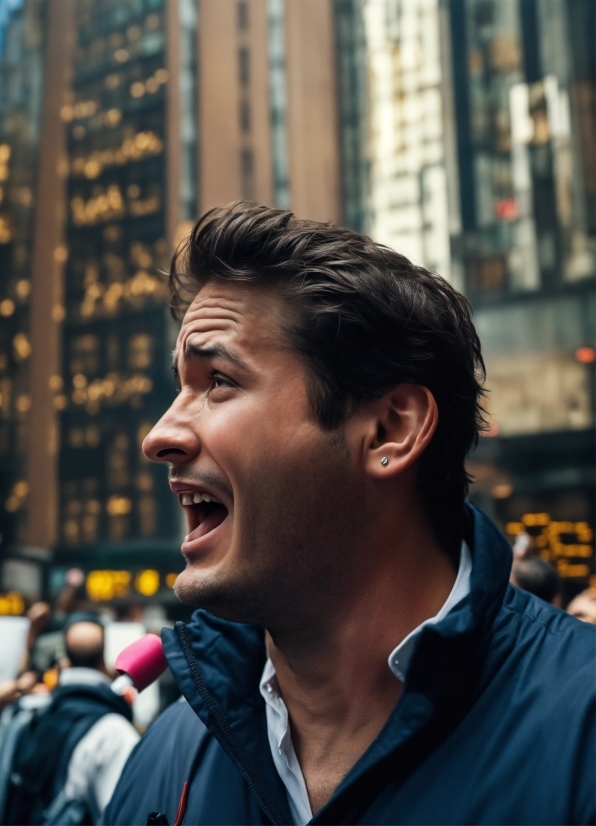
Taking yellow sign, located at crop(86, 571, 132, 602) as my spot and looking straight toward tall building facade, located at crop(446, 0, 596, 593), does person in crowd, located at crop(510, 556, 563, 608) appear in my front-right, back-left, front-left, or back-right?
front-right

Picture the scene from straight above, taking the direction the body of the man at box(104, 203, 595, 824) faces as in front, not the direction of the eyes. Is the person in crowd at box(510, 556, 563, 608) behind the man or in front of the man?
behind

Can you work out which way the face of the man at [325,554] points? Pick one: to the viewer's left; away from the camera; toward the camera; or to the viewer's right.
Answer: to the viewer's left

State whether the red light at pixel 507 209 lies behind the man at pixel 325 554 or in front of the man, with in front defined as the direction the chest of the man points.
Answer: behind

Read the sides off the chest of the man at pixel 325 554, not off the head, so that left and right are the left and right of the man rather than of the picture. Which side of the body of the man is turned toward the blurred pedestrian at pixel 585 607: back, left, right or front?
back

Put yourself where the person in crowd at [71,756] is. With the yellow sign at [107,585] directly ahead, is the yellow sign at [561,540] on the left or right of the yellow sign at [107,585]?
right

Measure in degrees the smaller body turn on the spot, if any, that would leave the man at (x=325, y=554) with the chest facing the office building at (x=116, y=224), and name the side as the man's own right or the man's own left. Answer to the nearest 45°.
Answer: approximately 135° to the man's own right

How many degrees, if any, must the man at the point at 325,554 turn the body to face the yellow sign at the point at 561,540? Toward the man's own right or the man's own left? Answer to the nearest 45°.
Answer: approximately 135° to the man's own right

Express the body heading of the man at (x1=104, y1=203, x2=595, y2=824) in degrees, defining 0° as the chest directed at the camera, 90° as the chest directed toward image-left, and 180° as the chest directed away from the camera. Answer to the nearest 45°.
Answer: approximately 45°

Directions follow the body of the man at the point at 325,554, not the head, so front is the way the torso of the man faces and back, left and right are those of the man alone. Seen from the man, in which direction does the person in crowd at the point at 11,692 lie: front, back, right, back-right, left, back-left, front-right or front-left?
right

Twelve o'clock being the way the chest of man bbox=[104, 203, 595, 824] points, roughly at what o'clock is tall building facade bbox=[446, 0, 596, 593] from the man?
The tall building facade is roughly at 5 o'clock from the man.

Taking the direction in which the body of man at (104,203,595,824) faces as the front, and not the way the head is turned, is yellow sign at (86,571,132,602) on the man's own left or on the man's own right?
on the man's own right

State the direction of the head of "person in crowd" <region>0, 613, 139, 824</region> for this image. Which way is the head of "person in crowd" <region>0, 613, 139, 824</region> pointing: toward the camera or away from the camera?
away from the camera
